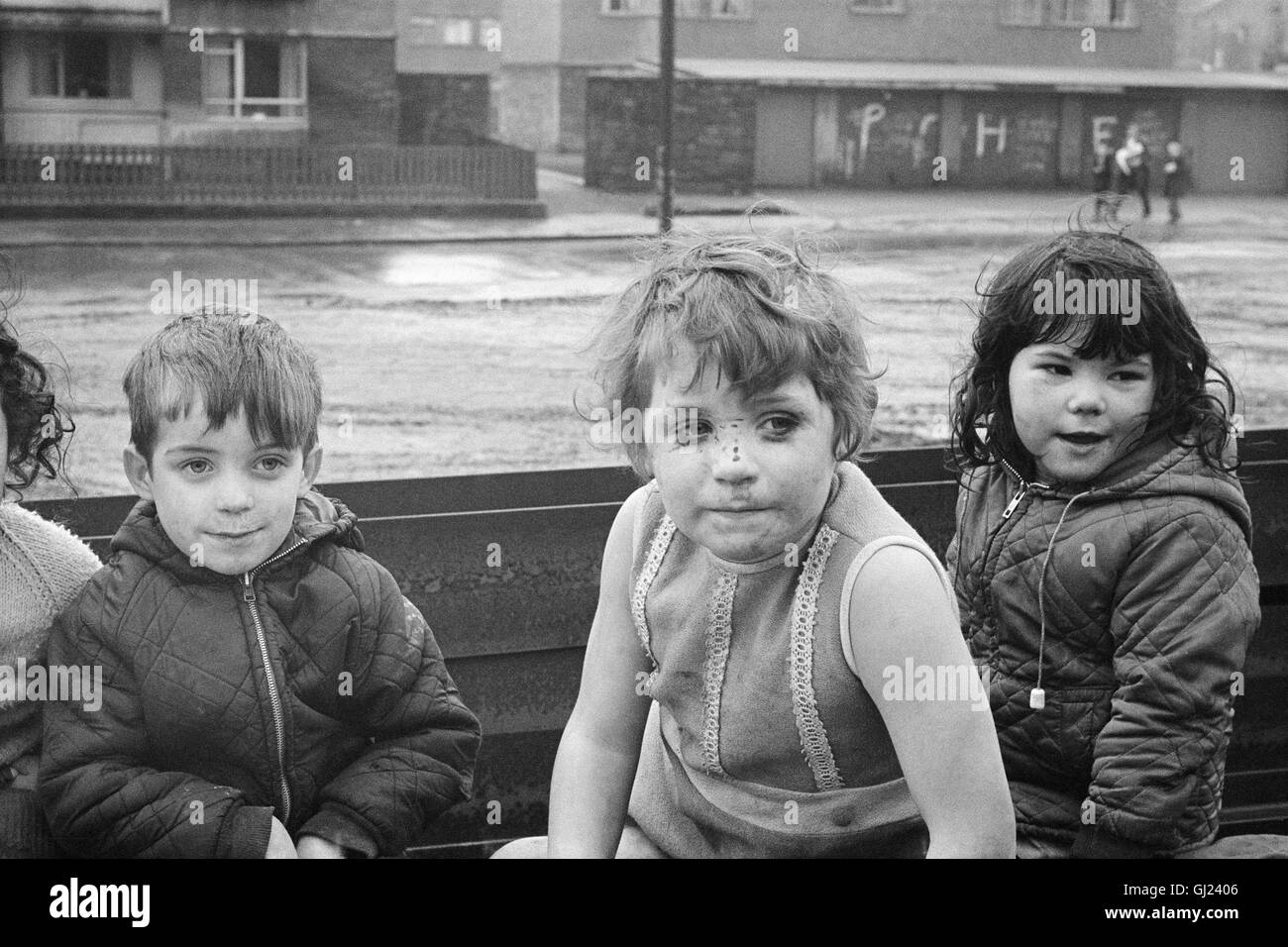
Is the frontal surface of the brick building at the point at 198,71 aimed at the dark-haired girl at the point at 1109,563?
yes

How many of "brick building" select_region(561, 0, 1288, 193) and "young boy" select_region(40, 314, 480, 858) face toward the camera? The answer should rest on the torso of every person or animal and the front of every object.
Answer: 2

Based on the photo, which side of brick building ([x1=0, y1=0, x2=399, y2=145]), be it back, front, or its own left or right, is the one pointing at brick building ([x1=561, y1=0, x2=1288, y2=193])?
left

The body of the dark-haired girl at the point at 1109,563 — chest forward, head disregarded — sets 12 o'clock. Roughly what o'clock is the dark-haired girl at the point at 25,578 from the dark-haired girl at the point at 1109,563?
the dark-haired girl at the point at 25,578 is roughly at 1 o'clock from the dark-haired girl at the point at 1109,563.

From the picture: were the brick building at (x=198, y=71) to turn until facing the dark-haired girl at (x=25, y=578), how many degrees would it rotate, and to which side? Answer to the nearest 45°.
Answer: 0° — it already faces them

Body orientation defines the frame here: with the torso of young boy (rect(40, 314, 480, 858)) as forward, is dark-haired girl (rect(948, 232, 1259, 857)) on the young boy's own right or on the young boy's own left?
on the young boy's own left

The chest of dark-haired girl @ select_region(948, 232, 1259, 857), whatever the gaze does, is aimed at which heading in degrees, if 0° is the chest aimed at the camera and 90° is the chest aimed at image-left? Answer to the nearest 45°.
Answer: approximately 45°

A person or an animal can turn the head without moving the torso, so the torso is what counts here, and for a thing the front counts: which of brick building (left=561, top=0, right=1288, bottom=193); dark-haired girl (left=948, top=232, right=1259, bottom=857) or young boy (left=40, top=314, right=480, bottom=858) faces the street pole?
the brick building
